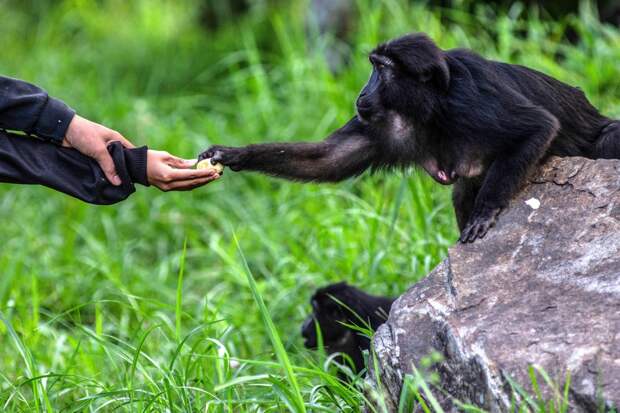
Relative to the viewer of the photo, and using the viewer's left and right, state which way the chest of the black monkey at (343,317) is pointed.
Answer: facing to the left of the viewer

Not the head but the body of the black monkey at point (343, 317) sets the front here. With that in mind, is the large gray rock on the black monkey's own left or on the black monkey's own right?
on the black monkey's own left

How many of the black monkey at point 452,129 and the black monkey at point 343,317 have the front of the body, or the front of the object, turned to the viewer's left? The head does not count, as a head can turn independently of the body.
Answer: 2

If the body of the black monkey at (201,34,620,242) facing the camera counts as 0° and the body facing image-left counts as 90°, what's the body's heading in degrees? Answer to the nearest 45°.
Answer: approximately 90°
